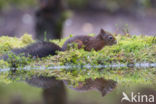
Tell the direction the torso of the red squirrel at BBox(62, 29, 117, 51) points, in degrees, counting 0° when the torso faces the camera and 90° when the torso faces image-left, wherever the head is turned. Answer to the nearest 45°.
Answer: approximately 270°

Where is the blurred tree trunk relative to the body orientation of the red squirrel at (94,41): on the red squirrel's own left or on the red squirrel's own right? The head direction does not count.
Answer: on the red squirrel's own left
